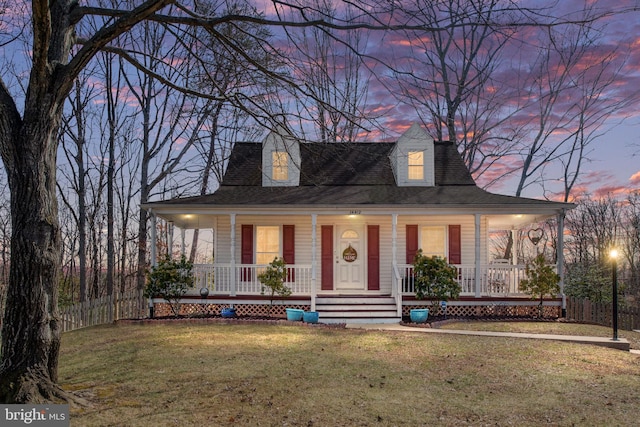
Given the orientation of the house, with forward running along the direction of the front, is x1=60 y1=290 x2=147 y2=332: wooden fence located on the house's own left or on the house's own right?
on the house's own right

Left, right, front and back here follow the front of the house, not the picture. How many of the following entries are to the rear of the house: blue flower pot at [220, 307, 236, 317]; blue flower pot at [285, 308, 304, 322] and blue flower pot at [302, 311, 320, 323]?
0

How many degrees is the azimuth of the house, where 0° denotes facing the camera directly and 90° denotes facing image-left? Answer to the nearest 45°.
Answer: approximately 0°

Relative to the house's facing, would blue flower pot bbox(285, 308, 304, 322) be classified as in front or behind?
in front

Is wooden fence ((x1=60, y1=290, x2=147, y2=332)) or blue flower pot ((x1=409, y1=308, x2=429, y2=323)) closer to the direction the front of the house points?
the blue flower pot

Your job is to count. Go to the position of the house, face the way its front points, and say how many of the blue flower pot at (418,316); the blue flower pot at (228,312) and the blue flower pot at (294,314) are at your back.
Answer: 0

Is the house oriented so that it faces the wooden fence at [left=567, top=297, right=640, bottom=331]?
no

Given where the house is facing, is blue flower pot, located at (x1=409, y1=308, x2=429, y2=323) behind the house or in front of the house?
in front
